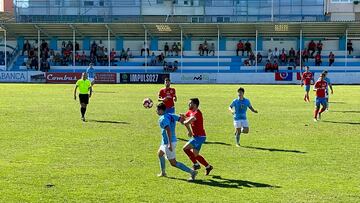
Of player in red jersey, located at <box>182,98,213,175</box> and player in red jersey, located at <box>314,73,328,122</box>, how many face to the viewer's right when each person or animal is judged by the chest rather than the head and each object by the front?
0

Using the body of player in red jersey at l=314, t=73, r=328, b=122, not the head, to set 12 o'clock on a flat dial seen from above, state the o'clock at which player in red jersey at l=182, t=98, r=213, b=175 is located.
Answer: player in red jersey at l=182, t=98, r=213, b=175 is roughly at 1 o'clock from player in red jersey at l=314, t=73, r=328, b=122.

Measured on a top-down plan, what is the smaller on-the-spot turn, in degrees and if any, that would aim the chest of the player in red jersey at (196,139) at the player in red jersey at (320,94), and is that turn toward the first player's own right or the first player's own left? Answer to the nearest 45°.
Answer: approximately 135° to the first player's own right

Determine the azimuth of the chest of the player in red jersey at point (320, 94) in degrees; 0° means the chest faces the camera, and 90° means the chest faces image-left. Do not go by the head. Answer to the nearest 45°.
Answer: approximately 45°

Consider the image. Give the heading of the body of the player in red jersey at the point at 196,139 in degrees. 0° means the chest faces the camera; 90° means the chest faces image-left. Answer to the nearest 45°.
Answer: approximately 90°
